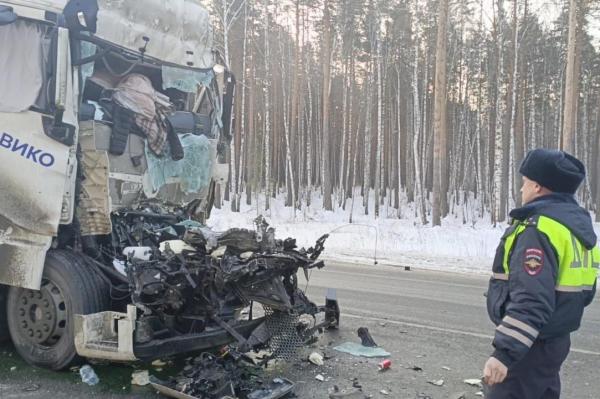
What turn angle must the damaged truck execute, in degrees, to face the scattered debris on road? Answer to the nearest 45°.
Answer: approximately 45° to its left

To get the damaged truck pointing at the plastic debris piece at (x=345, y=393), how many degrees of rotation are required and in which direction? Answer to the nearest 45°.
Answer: approximately 45° to its left

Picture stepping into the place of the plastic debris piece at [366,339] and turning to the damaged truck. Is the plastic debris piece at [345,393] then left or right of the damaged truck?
left

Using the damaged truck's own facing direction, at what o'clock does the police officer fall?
The police officer is roughly at 12 o'clock from the damaged truck.

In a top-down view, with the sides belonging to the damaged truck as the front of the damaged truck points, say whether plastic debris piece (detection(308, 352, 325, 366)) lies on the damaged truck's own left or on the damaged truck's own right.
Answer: on the damaged truck's own left

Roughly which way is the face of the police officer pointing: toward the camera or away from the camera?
away from the camera

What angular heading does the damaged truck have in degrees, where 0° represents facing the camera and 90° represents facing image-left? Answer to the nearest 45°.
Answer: approximately 315°

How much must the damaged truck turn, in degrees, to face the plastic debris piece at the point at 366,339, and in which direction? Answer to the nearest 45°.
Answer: approximately 45° to its left
